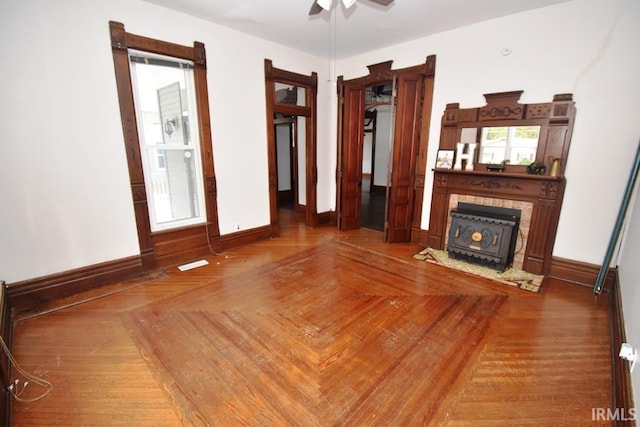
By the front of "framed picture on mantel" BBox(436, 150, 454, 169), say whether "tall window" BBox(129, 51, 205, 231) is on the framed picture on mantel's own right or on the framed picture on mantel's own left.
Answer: on the framed picture on mantel's own right

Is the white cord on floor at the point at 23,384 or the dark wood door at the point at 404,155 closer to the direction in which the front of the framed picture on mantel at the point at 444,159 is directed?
the white cord on floor

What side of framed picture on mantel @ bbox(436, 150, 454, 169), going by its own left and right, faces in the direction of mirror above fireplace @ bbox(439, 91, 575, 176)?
left

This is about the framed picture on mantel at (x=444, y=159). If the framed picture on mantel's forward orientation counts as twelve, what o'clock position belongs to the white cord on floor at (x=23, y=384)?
The white cord on floor is roughly at 1 o'clock from the framed picture on mantel.

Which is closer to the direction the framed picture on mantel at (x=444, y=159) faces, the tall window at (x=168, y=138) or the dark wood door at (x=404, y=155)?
the tall window

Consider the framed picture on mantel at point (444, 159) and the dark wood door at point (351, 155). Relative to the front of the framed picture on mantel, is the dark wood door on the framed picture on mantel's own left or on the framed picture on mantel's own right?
on the framed picture on mantel's own right

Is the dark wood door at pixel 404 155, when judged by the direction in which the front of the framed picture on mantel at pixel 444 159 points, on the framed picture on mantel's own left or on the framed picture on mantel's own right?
on the framed picture on mantel's own right

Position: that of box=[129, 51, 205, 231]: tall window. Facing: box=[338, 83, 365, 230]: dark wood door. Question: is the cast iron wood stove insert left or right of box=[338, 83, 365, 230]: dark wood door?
right

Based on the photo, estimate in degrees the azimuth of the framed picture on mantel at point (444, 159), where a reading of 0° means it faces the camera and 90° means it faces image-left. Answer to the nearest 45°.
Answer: approximately 0°
